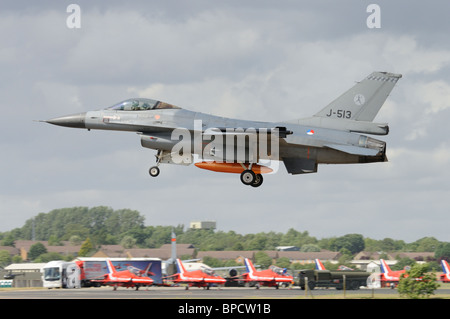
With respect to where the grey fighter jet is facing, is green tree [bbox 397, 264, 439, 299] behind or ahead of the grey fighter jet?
behind

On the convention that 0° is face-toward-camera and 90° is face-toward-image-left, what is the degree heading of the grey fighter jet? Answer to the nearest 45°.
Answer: approximately 90°
